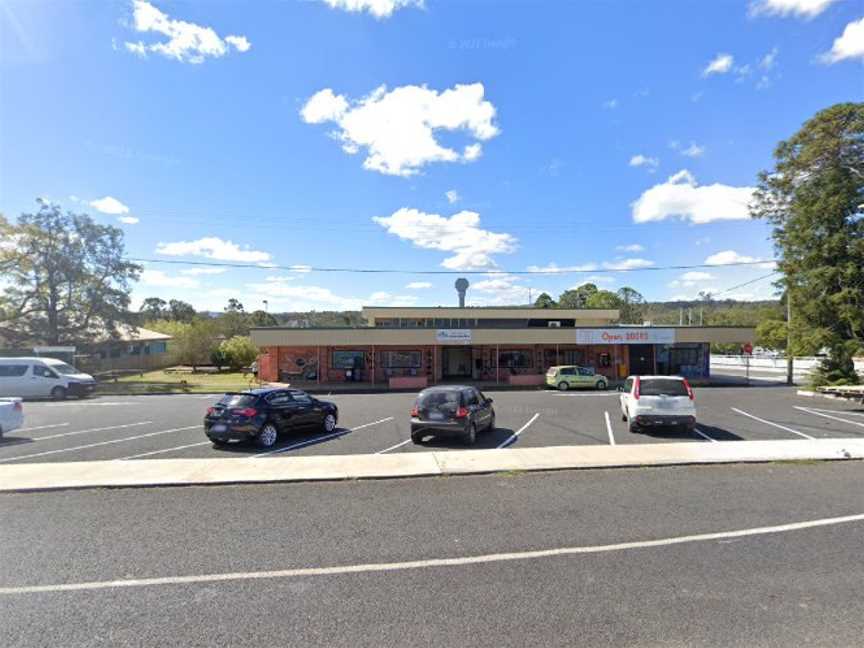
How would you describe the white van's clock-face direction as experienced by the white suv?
The white van is roughly at 9 o'clock from the white suv.

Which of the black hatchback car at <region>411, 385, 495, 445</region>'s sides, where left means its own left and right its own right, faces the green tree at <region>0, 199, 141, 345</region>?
left

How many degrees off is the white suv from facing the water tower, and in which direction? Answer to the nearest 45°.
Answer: approximately 45° to its left

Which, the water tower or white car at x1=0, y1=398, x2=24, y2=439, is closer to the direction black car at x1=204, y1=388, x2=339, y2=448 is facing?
the water tower

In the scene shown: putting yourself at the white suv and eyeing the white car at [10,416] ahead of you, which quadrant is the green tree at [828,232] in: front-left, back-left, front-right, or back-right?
back-right

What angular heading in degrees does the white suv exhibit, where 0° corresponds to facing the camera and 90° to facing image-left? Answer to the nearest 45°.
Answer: approximately 180°

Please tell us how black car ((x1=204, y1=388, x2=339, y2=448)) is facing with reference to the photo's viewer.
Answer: facing away from the viewer and to the right of the viewer

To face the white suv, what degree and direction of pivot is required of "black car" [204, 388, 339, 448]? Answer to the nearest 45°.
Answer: approximately 45° to its right

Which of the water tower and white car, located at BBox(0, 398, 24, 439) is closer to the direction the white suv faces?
the water tower

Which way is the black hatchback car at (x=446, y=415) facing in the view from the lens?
facing away from the viewer and to the right of the viewer
